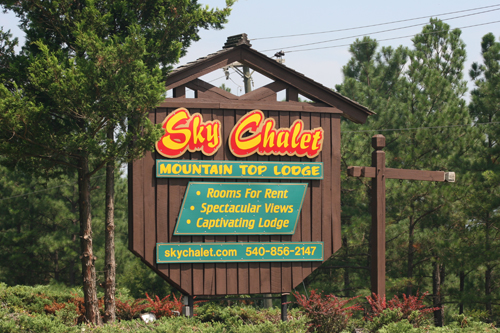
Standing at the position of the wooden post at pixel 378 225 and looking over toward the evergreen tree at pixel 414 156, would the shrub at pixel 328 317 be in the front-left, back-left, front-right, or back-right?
back-left

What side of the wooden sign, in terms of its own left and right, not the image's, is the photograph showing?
front

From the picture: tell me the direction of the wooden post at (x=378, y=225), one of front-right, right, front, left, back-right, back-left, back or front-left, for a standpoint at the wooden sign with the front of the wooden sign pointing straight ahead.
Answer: left

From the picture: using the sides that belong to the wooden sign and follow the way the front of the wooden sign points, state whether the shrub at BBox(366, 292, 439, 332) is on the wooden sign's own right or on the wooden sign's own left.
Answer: on the wooden sign's own left

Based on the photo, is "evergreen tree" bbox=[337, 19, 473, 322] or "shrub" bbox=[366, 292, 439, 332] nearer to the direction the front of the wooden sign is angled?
the shrub

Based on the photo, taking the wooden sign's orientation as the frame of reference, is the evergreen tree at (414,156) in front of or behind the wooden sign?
behind

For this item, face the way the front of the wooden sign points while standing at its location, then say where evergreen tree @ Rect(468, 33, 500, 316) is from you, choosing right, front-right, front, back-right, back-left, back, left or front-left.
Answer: back-left

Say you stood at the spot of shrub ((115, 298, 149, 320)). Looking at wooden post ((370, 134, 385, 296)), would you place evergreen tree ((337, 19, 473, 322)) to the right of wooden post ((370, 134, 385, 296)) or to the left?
left
